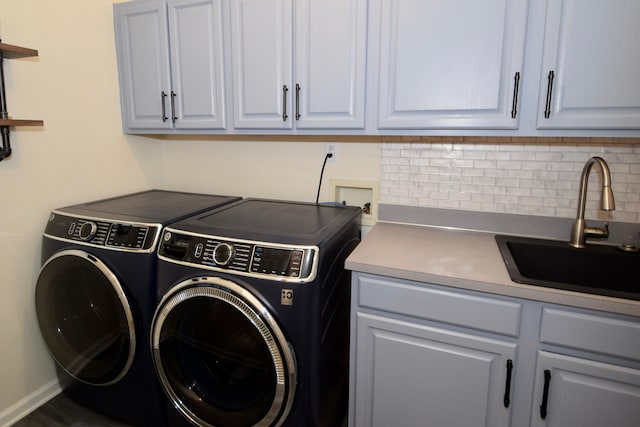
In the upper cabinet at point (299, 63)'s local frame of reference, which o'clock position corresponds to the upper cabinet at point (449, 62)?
the upper cabinet at point (449, 62) is roughly at 10 o'clock from the upper cabinet at point (299, 63).

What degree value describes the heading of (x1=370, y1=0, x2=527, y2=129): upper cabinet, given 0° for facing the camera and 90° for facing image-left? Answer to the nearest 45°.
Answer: approximately 0°

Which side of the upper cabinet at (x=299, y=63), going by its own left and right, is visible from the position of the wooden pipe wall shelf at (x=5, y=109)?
right

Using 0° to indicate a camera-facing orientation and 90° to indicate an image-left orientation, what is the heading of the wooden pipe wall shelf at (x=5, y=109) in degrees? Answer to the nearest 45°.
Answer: approximately 270°

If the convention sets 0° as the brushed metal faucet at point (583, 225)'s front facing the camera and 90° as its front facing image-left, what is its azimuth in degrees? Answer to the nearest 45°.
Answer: approximately 315°

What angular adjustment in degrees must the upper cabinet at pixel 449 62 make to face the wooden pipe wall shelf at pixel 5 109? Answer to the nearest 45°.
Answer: approximately 90° to its right
